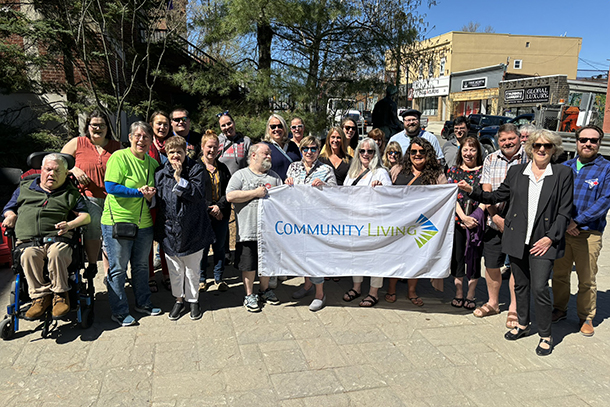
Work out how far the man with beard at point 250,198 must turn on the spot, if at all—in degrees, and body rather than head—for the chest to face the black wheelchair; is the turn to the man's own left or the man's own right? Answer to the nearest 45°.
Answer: approximately 135° to the man's own right

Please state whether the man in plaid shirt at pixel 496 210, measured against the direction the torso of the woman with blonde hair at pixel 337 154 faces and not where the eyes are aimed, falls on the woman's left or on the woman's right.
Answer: on the woman's left

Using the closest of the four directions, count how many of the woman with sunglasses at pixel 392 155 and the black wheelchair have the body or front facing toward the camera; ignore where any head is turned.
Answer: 2

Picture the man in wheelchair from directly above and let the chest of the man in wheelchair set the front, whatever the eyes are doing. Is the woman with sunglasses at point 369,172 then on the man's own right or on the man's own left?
on the man's own left

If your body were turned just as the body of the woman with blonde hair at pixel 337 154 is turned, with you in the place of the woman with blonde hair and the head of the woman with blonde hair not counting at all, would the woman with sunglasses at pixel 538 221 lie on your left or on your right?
on your left

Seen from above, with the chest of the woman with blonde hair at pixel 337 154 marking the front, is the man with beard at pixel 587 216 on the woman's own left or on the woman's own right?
on the woman's own left

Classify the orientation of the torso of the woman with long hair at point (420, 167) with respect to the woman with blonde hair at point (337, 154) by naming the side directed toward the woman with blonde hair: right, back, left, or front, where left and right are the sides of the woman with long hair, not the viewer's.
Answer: right
